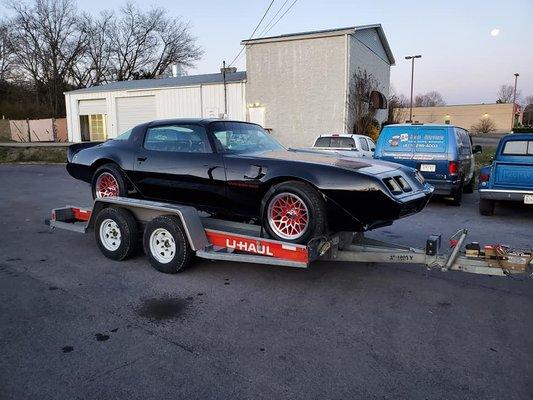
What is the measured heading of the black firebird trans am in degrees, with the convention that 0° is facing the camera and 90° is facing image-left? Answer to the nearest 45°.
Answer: approximately 315°

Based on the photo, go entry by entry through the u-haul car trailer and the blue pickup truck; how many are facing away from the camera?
1

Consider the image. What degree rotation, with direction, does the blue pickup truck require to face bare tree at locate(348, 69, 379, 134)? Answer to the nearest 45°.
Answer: approximately 45° to its left

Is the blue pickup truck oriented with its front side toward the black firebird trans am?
no

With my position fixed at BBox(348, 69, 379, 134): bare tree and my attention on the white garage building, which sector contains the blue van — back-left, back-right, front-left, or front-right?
back-left

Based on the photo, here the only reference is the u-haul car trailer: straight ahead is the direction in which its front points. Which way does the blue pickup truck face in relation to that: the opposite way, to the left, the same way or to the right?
to the left

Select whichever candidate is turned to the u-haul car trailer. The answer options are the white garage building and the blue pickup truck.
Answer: the white garage building

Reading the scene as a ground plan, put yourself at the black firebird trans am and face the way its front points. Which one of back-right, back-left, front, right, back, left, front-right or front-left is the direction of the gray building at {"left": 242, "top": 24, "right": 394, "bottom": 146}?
back-left

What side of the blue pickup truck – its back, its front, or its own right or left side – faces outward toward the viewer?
back

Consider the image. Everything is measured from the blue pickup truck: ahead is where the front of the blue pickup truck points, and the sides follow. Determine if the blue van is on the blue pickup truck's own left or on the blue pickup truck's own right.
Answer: on the blue pickup truck's own left

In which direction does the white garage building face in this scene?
toward the camera

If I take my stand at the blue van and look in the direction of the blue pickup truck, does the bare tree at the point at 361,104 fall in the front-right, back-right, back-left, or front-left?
back-left

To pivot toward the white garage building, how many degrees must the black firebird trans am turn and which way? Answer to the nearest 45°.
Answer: approximately 135° to its left

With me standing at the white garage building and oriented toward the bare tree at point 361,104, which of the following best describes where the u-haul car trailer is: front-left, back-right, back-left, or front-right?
front-right

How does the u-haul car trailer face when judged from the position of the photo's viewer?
facing the viewer and to the right of the viewer

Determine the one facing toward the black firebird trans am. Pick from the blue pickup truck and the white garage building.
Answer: the white garage building
